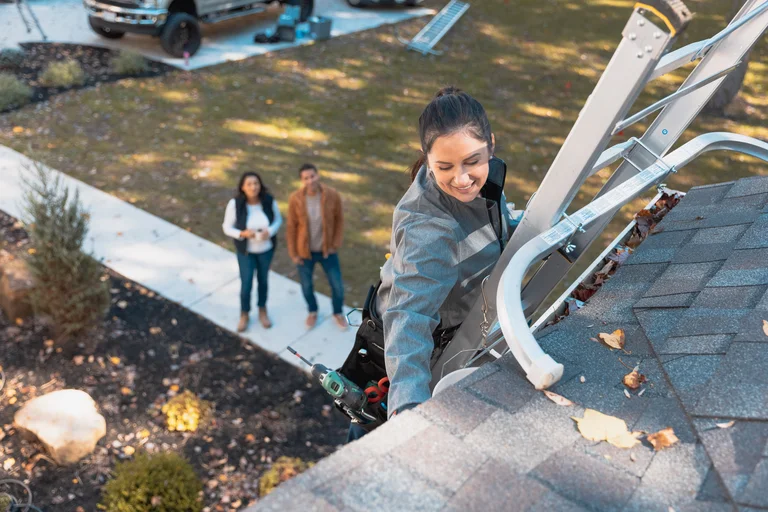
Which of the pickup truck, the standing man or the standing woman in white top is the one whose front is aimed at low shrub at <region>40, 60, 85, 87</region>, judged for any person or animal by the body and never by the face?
the pickup truck

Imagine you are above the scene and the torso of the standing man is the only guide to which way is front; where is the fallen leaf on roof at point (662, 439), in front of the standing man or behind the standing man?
in front

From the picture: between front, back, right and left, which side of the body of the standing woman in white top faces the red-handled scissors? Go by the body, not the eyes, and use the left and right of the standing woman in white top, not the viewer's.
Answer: front

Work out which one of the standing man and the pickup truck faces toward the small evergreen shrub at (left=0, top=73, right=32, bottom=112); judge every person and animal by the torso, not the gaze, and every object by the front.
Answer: the pickup truck

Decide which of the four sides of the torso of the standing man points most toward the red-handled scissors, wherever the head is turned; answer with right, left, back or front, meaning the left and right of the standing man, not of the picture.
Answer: front

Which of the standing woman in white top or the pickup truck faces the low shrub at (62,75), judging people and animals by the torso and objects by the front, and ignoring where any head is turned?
the pickup truck

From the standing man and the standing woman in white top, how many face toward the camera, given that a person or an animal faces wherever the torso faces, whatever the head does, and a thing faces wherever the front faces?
2

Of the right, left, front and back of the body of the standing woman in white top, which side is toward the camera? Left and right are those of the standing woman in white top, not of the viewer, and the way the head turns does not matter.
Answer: front

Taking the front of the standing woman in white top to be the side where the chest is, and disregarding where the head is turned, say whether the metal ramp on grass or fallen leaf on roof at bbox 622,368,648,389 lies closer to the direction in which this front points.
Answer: the fallen leaf on roof

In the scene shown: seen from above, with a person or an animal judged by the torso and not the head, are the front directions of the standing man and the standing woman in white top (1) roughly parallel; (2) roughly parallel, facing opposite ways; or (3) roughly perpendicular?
roughly parallel

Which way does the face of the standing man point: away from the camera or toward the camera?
toward the camera

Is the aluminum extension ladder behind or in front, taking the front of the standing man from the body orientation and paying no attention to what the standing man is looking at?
in front

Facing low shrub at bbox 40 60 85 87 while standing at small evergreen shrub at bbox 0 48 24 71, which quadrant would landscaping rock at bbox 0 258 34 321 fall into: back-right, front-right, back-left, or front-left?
front-right

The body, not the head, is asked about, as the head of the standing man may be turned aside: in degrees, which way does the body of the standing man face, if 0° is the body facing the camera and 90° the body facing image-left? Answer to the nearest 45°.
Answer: approximately 0°

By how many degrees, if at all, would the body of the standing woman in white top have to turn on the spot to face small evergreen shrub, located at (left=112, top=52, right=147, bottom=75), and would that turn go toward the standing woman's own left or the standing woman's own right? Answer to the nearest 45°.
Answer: approximately 180°
